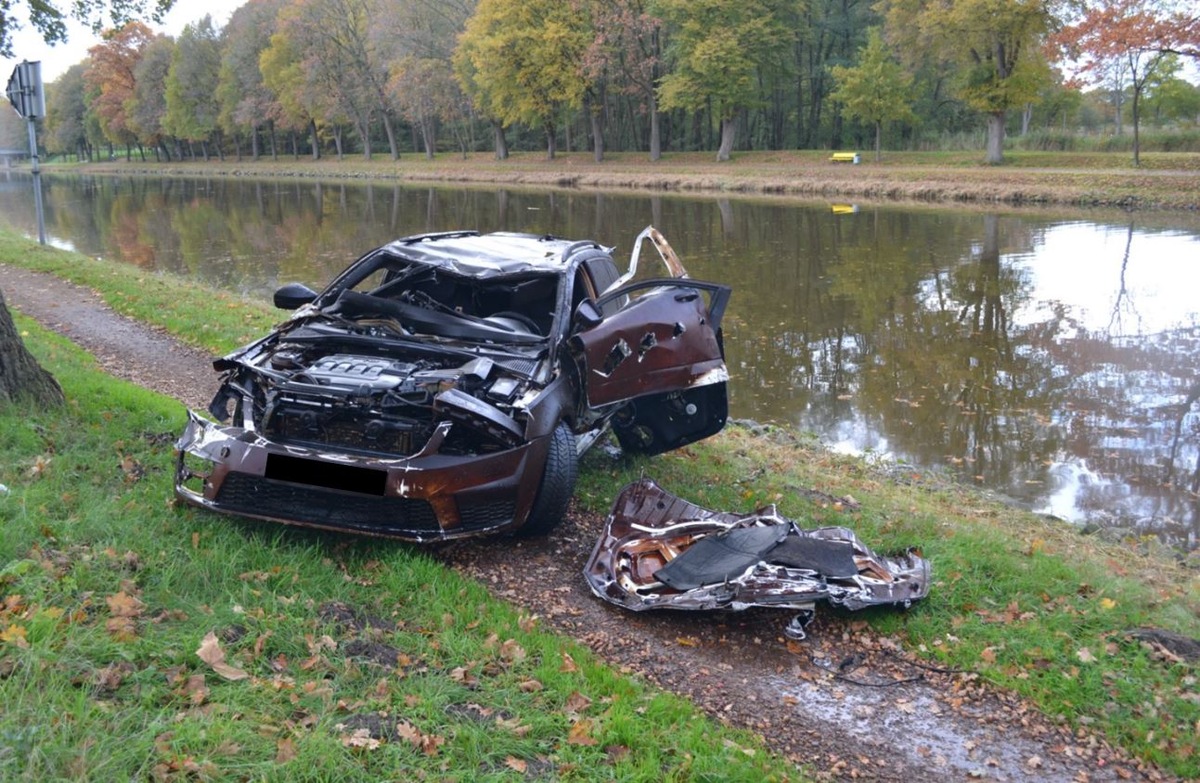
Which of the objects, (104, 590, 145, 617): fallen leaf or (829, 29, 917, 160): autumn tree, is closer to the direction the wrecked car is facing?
the fallen leaf

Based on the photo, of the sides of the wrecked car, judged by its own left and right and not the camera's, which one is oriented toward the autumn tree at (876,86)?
back

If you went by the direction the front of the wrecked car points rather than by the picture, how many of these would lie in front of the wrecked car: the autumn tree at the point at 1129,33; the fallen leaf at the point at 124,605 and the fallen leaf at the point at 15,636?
2

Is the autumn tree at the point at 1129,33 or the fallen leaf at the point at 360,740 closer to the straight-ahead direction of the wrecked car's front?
the fallen leaf

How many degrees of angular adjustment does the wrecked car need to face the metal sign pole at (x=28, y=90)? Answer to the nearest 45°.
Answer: approximately 90° to its right

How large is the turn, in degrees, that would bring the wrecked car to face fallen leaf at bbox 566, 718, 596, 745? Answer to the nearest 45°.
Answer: approximately 45° to its left

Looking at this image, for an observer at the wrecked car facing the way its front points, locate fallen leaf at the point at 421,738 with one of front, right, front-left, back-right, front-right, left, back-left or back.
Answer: front-left

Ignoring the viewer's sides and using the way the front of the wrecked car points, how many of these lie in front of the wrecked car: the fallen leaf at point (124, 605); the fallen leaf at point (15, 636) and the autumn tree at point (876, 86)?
2

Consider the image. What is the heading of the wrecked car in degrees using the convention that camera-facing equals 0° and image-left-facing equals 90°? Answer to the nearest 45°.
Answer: approximately 45°

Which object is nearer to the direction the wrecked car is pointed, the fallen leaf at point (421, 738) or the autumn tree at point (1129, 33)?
the fallen leaf

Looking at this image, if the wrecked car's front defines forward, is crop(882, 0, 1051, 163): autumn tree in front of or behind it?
behind

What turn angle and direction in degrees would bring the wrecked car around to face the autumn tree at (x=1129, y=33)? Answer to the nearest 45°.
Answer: approximately 180°

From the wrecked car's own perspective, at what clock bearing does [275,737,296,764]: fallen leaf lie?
The fallen leaf is roughly at 11 o'clock from the wrecked car.

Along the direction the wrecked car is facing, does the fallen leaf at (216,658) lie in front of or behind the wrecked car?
in front

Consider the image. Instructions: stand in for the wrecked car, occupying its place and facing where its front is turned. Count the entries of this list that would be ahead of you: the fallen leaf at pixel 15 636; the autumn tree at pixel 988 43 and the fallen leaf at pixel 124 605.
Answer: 2

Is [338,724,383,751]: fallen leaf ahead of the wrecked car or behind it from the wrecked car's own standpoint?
ahead
